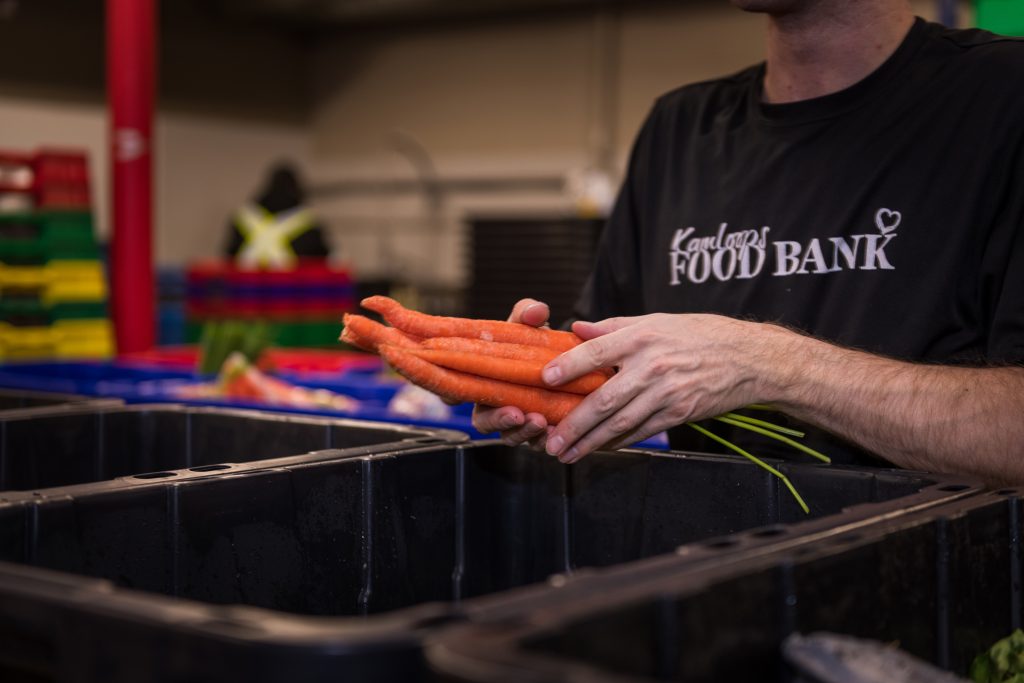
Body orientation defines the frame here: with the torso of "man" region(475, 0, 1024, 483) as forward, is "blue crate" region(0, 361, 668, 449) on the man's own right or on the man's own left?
on the man's own right

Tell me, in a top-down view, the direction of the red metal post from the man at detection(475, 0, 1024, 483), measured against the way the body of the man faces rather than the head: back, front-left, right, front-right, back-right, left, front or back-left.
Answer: right

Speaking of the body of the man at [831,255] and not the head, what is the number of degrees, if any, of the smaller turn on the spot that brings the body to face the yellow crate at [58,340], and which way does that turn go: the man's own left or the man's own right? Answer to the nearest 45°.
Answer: approximately 90° to the man's own right

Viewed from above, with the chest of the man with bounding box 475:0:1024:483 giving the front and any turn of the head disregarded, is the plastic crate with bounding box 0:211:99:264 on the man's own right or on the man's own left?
on the man's own right

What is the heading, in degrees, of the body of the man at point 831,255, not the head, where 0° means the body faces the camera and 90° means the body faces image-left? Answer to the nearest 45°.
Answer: approximately 45°

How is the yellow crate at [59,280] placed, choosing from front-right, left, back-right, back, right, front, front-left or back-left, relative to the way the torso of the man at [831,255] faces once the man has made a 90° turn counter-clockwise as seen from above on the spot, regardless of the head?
back

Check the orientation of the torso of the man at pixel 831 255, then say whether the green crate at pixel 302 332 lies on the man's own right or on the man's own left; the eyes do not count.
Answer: on the man's own right

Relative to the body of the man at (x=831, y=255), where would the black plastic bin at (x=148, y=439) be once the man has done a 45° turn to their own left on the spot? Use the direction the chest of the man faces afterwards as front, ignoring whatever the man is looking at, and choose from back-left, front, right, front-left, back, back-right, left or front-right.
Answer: right

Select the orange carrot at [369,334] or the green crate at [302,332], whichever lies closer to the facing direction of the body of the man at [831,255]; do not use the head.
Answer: the orange carrot

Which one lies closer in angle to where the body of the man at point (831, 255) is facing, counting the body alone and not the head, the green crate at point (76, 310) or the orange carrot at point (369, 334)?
the orange carrot
